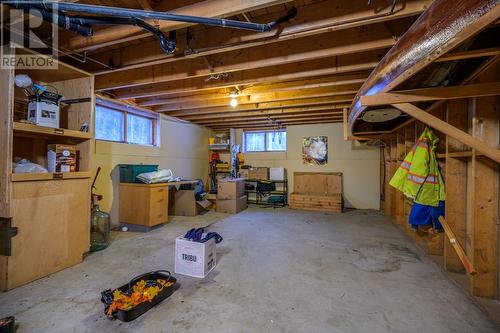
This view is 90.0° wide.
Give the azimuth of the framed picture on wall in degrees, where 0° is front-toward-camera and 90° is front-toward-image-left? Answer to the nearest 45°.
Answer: approximately 0°

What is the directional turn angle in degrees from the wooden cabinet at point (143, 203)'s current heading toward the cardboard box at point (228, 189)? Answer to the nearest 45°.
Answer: approximately 90° to its left

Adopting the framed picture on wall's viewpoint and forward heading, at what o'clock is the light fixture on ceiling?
The light fixture on ceiling is roughly at 1 o'clock from the framed picture on wall.

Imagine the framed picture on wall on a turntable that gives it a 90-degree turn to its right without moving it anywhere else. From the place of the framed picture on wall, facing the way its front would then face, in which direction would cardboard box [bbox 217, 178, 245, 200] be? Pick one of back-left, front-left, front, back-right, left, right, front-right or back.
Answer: front-left

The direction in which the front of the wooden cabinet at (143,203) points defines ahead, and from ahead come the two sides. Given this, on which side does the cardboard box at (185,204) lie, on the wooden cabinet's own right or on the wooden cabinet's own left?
on the wooden cabinet's own left

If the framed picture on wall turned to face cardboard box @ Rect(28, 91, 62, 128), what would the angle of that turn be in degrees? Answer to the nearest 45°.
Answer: approximately 45° to its right

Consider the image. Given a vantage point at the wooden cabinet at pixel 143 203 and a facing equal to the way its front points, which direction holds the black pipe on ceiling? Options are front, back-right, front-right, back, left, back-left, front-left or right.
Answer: front-right

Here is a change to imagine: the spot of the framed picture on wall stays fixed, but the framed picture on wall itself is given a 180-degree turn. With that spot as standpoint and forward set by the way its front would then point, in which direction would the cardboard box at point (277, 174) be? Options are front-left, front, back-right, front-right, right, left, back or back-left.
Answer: left

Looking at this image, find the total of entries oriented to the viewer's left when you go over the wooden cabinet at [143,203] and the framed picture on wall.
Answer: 0

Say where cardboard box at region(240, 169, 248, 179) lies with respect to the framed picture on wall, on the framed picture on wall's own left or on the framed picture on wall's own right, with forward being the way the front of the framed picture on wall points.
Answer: on the framed picture on wall's own right

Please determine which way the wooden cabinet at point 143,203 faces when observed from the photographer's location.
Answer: facing the viewer and to the right of the viewer

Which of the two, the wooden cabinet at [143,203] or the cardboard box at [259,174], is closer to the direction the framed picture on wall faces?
the wooden cabinet
